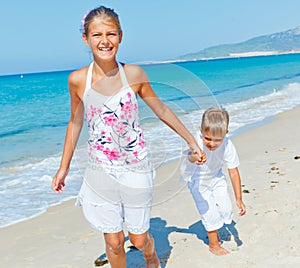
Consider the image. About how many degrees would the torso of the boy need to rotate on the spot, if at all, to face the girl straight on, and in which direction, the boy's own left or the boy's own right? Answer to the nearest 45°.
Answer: approximately 45° to the boy's own right

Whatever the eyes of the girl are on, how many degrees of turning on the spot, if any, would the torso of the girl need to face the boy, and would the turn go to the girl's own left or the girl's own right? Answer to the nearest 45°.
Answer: approximately 135° to the girl's own left

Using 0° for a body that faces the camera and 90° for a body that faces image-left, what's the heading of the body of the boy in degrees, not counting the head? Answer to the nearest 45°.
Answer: approximately 0°

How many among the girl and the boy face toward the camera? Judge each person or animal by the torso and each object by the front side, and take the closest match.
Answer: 2
